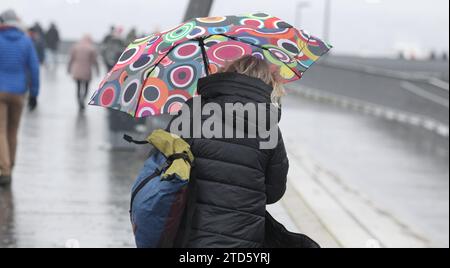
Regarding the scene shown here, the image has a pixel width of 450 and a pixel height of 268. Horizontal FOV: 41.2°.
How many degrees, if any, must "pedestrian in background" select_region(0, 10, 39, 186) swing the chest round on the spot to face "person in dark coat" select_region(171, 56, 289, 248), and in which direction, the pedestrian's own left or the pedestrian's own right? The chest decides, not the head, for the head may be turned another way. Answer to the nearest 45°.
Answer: approximately 180°

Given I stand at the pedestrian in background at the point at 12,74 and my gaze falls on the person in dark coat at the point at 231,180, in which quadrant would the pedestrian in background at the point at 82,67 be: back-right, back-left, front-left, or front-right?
back-left

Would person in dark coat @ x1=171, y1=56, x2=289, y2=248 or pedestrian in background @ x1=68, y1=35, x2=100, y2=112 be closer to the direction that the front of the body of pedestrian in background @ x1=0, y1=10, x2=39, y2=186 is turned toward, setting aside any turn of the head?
the pedestrian in background

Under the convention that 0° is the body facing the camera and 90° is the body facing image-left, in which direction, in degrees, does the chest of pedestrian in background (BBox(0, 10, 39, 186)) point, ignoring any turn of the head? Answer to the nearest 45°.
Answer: approximately 180°

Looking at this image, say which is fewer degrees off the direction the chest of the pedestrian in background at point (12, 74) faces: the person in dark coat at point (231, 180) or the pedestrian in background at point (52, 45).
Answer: the pedestrian in background

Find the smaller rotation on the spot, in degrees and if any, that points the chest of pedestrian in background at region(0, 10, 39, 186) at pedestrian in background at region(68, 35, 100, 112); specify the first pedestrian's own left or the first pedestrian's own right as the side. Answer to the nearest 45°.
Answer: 0° — they already face them

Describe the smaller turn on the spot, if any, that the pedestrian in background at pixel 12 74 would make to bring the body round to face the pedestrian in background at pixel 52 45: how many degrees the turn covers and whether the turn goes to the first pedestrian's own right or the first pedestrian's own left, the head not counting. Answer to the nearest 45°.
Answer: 0° — they already face them

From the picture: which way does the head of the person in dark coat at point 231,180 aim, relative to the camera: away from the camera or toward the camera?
away from the camera

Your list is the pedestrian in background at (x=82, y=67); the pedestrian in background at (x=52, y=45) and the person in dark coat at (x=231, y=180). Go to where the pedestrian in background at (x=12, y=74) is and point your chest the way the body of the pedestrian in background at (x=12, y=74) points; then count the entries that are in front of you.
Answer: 2
